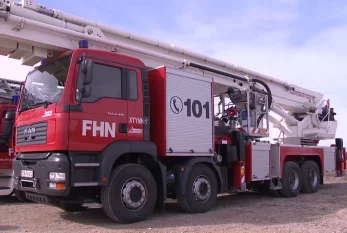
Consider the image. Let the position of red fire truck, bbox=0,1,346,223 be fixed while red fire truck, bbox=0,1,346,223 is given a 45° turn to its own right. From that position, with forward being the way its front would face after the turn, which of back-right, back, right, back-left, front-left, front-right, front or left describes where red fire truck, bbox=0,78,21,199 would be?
front-right
